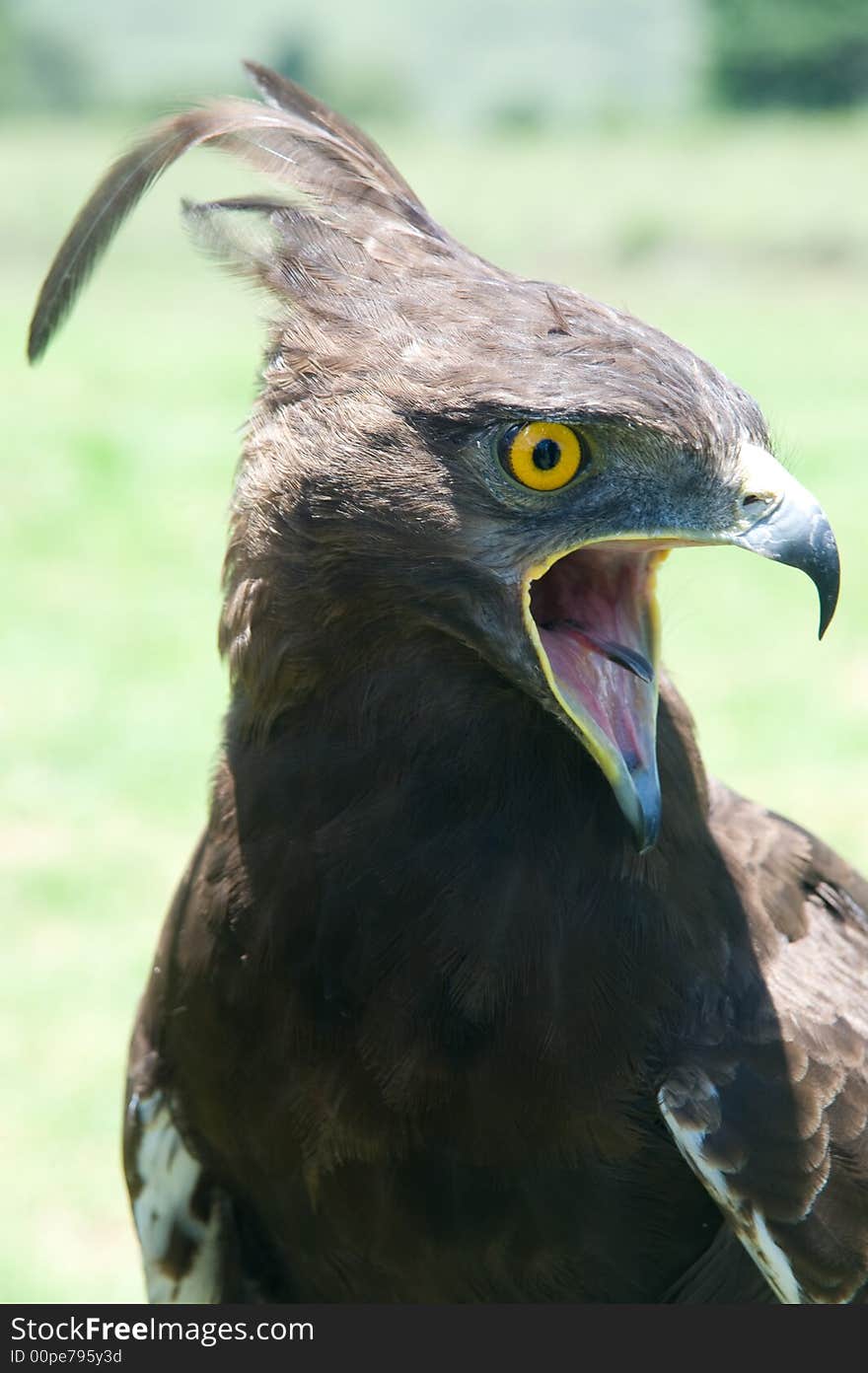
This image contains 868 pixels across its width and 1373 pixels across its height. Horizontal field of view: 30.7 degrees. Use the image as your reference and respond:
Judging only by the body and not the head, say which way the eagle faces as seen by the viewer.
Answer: toward the camera
